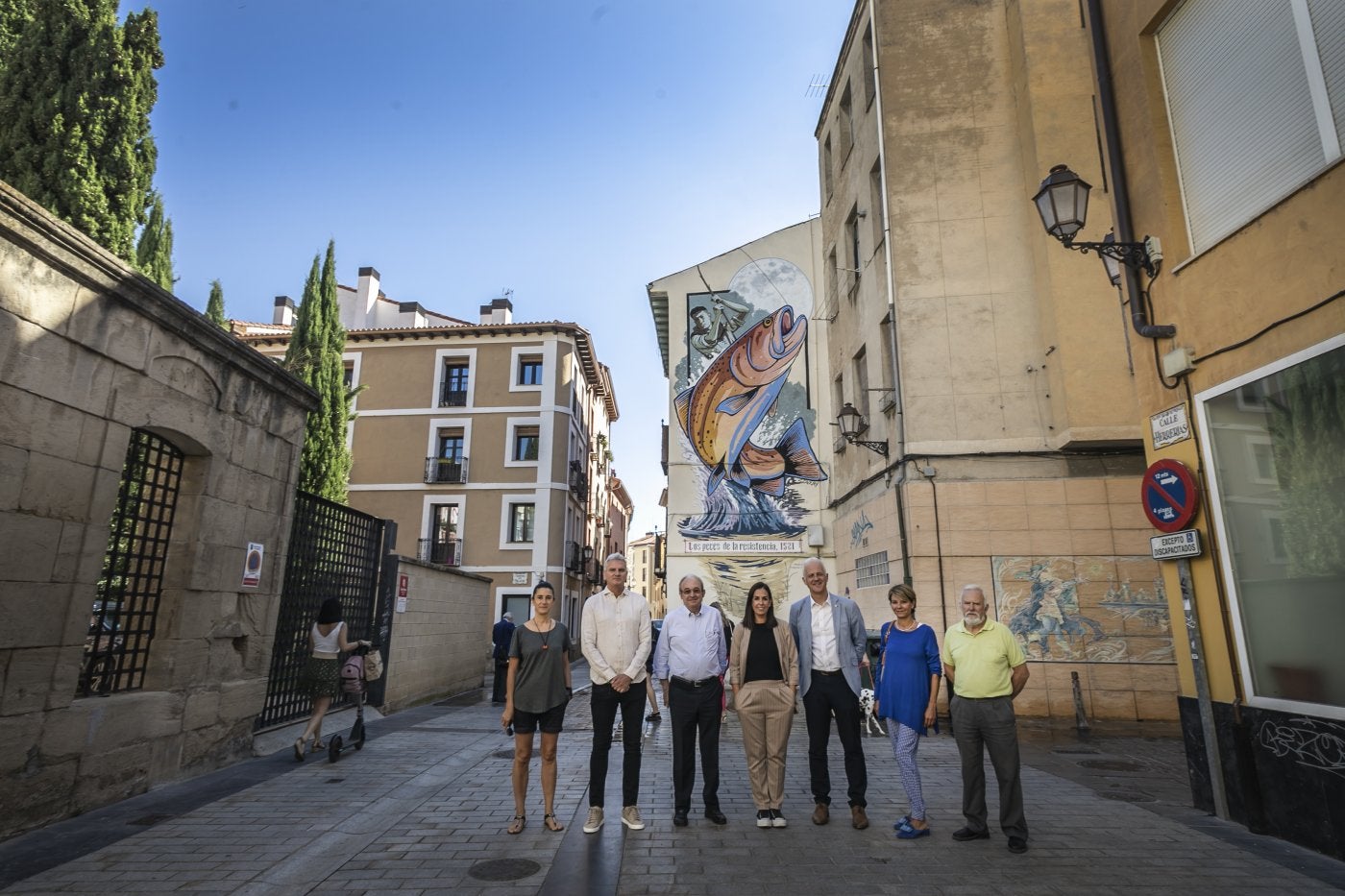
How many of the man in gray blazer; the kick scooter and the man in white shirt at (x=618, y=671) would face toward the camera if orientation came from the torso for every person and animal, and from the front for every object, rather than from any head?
2

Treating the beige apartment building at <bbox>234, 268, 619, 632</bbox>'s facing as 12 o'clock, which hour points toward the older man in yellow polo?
The older man in yellow polo is roughly at 12 o'clock from the beige apartment building.

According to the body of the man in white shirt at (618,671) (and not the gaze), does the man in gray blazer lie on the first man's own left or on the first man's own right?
on the first man's own left

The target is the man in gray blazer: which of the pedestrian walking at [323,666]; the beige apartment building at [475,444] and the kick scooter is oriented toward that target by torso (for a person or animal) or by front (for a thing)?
the beige apartment building

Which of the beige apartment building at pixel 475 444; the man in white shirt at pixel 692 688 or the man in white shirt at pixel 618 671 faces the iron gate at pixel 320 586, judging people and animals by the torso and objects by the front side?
the beige apartment building

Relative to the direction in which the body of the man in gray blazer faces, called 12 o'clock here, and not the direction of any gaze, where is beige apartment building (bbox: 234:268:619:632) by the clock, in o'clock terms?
The beige apartment building is roughly at 5 o'clock from the man in gray blazer.

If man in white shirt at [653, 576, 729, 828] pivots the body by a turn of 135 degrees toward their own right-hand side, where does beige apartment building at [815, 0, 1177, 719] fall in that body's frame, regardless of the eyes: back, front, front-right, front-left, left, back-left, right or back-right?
right

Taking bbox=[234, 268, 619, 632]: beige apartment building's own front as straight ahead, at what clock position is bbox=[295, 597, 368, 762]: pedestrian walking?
The pedestrian walking is roughly at 12 o'clock from the beige apartment building.

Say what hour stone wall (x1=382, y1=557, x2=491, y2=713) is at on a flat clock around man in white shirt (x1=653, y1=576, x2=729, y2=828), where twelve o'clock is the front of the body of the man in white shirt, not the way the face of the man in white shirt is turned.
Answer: The stone wall is roughly at 5 o'clock from the man in white shirt.
